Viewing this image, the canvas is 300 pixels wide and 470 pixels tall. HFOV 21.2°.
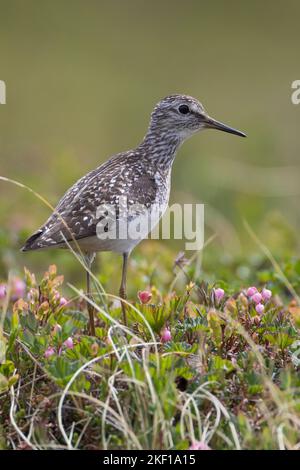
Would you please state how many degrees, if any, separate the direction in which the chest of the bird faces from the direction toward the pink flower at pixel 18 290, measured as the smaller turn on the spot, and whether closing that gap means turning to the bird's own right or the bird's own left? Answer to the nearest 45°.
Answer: approximately 180°

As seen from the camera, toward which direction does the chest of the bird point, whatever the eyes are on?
to the viewer's right

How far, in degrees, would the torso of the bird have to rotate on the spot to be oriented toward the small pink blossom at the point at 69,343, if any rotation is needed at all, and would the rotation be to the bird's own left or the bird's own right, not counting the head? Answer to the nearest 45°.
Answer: approximately 90° to the bird's own right

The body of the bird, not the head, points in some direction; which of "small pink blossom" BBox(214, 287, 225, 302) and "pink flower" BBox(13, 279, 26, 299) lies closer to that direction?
the small pink blossom

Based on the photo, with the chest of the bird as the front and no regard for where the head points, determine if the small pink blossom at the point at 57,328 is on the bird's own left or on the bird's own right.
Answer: on the bird's own right

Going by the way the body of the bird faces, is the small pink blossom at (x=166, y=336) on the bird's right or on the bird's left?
on the bird's right

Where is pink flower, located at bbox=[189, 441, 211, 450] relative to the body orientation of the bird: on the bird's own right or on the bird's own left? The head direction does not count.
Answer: on the bird's own right

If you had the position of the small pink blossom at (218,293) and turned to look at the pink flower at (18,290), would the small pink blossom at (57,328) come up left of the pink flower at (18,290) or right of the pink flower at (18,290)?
left

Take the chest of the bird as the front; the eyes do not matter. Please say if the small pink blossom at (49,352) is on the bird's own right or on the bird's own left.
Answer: on the bird's own right
